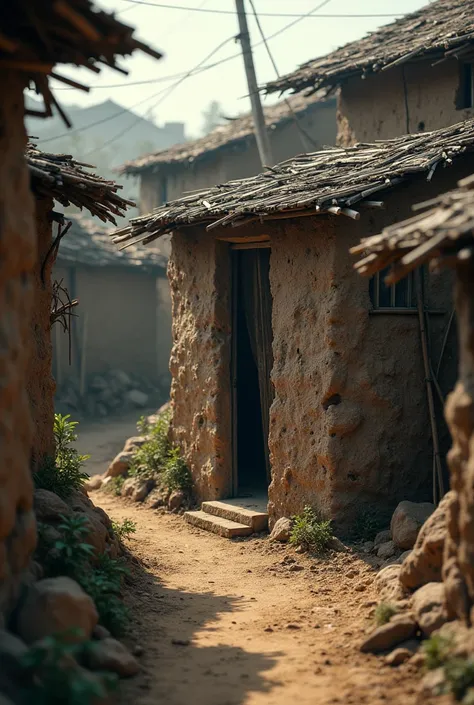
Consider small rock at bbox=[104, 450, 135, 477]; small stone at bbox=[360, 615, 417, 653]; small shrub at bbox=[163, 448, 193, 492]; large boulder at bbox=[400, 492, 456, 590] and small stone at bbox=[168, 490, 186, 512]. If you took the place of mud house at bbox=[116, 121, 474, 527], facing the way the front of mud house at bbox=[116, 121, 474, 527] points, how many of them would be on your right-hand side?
3

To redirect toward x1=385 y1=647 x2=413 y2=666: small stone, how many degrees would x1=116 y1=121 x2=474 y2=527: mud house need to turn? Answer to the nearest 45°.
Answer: approximately 45° to its left

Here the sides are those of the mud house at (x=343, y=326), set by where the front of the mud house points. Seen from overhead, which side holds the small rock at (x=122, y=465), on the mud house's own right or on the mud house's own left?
on the mud house's own right

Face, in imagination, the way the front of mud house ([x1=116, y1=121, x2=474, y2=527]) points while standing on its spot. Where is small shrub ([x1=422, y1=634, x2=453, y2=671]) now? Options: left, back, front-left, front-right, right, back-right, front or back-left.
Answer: front-left

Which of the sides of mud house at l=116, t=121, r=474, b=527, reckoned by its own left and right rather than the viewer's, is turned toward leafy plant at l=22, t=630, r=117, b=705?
front

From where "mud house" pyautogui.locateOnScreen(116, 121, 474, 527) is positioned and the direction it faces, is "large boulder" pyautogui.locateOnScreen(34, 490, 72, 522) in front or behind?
in front

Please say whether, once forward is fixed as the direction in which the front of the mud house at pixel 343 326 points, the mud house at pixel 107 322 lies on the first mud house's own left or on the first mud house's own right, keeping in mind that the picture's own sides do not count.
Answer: on the first mud house's own right

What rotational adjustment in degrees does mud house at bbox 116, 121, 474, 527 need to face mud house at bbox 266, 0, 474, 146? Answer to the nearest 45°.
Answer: approximately 135° to its right

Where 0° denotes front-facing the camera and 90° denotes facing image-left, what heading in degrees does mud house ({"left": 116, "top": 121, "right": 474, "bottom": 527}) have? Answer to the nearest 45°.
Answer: approximately 45°

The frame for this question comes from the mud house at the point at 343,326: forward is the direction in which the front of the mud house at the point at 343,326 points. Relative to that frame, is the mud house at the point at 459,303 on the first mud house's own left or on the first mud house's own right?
on the first mud house's own left

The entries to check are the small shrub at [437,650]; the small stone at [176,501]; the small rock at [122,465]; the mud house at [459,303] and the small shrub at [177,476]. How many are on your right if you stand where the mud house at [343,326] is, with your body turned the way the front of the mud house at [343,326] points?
3

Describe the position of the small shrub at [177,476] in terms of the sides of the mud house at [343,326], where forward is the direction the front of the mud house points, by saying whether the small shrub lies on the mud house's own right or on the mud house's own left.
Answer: on the mud house's own right

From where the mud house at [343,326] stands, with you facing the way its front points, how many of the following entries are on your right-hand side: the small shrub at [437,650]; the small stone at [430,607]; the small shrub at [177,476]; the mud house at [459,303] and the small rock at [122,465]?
2

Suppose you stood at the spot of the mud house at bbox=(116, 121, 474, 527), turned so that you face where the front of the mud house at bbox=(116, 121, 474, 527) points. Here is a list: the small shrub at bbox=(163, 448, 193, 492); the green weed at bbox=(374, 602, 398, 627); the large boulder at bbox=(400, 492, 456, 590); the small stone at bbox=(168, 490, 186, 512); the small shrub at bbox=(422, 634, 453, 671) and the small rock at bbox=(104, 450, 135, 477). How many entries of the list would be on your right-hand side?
3

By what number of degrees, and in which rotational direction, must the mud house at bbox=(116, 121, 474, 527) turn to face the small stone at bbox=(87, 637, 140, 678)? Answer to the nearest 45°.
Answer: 0° — it already faces it

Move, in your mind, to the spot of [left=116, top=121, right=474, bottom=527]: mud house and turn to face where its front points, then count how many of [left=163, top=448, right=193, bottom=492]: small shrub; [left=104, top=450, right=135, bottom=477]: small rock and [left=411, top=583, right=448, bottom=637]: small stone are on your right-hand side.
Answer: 2
